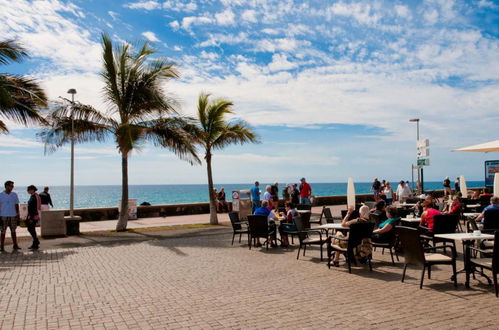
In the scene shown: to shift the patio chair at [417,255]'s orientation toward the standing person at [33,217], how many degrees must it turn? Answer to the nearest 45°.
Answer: approximately 135° to its left

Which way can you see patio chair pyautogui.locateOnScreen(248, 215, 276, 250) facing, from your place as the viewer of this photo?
facing away from the viewer and to the right of the viewer

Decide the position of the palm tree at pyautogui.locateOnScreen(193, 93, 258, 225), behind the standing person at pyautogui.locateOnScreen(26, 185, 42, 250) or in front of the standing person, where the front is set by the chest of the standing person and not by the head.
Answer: behind

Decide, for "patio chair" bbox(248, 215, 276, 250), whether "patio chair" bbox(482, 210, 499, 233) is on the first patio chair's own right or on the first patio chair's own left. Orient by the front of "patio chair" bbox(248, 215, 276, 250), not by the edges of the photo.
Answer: on the first patio chair's own right

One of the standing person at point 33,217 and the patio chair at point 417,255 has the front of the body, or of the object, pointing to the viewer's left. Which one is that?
the standing person

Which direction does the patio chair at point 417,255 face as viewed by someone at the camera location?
facing away from the viewer and to the right of the viewer

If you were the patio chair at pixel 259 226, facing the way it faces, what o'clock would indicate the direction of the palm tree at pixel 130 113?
The palm tree is roughly at 9 o'clock from the patio chair.

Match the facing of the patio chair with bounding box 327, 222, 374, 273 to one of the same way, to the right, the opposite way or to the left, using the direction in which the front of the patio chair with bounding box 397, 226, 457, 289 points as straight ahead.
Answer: to the left

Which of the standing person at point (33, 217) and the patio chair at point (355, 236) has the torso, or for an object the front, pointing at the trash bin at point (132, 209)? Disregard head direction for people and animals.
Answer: the patio chair

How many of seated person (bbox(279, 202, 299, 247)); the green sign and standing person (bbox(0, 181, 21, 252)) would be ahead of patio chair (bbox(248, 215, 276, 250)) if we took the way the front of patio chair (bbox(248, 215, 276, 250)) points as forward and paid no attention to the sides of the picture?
2

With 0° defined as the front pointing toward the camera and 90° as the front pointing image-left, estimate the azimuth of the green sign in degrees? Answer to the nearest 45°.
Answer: approximately 0°

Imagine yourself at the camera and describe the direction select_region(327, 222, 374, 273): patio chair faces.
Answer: facing away from the viewer and to the left of the viewer
